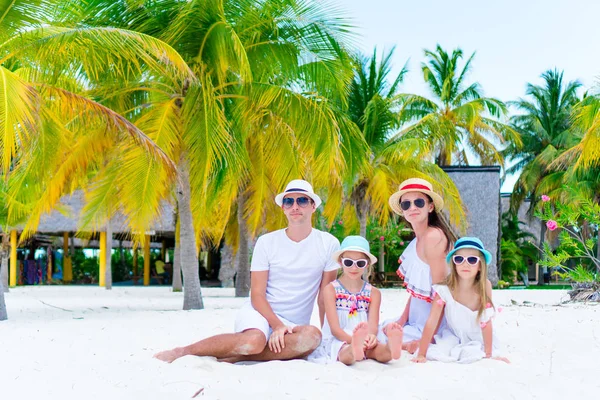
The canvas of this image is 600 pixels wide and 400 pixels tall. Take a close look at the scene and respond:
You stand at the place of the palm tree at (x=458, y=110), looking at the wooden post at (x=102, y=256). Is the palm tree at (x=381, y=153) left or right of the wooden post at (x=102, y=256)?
left

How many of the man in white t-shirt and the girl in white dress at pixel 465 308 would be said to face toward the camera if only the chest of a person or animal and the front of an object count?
2

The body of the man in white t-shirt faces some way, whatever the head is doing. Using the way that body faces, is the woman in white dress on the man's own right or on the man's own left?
on the man's own left

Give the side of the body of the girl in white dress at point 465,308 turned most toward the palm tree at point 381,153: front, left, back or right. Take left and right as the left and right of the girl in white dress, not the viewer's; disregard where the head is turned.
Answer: back

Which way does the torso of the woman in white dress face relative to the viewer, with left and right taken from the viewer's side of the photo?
facing the viewer and to the left of the viewer

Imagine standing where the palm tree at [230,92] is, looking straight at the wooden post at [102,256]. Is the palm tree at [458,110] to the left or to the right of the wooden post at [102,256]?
right

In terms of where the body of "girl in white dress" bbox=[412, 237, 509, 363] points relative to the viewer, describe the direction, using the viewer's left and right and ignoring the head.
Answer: facing the viewer

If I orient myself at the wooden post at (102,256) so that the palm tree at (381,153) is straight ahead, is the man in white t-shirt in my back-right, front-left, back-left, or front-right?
front-right

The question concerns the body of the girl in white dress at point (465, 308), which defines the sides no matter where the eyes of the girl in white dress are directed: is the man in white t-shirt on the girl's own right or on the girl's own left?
on the girl's own right

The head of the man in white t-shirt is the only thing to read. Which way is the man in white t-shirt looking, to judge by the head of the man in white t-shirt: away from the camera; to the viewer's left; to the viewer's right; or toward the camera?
toward the camera

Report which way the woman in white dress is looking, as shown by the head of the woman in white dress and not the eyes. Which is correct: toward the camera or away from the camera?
toward the camera

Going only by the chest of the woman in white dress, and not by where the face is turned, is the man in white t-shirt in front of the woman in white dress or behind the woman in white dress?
in front

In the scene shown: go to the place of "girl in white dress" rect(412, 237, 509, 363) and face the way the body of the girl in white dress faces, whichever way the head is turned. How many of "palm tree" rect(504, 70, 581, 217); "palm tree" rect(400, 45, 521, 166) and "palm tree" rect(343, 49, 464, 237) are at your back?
3

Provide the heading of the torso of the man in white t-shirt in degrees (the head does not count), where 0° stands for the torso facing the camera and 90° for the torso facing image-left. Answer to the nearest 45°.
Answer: approximately 0°

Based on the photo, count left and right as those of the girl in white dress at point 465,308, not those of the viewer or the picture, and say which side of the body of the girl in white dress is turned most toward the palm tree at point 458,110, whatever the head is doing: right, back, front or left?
back
